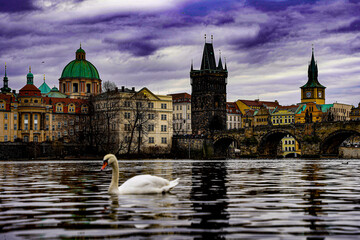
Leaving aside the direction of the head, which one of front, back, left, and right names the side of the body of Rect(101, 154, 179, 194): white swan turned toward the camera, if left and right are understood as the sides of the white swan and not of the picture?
left
